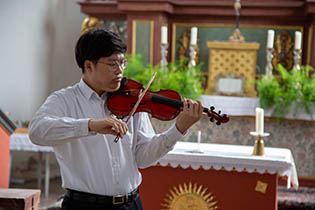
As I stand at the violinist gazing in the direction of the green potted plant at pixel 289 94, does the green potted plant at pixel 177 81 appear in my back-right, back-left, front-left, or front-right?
front-left

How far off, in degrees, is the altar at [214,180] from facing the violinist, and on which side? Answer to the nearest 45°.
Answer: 0° — it already faces them

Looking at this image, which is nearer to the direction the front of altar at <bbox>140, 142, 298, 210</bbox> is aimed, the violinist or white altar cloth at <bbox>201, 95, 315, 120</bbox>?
the violinist

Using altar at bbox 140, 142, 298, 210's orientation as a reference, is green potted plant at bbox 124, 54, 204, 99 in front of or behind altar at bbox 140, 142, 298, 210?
behind

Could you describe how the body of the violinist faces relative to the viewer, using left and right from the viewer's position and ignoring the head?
facing the viewer and to the right of the viewer

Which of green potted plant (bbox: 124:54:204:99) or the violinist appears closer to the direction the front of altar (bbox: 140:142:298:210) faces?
the violinist

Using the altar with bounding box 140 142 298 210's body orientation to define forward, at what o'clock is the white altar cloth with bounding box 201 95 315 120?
The white altar cloth is roughly at 6 o'clock from the altar.

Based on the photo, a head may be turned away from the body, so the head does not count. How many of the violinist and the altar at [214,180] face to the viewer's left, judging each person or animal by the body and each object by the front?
0

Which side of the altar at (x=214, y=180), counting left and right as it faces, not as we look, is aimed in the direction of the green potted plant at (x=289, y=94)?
back

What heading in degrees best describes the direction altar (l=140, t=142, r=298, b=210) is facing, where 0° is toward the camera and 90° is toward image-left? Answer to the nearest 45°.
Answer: approximately 0°
